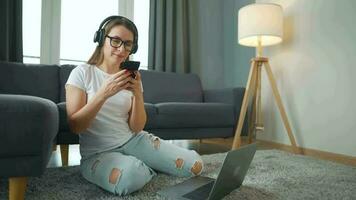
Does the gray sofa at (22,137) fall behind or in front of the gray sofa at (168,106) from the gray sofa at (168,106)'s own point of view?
in front

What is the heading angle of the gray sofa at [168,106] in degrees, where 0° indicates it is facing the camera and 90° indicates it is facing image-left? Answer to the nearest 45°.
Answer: approximately 0°

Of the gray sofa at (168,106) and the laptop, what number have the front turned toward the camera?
1

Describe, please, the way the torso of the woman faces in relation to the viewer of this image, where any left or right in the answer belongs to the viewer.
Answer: facing the viewer and to the right of the viewer

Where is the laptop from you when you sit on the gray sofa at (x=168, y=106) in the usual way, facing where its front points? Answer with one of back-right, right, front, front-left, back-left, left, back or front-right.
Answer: front

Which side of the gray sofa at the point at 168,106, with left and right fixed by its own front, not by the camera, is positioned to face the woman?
front

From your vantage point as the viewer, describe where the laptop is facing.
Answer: facing away from the viewer and to the left of the viewer

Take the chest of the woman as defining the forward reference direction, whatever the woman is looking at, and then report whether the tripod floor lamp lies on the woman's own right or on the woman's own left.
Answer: on the woman's own left
